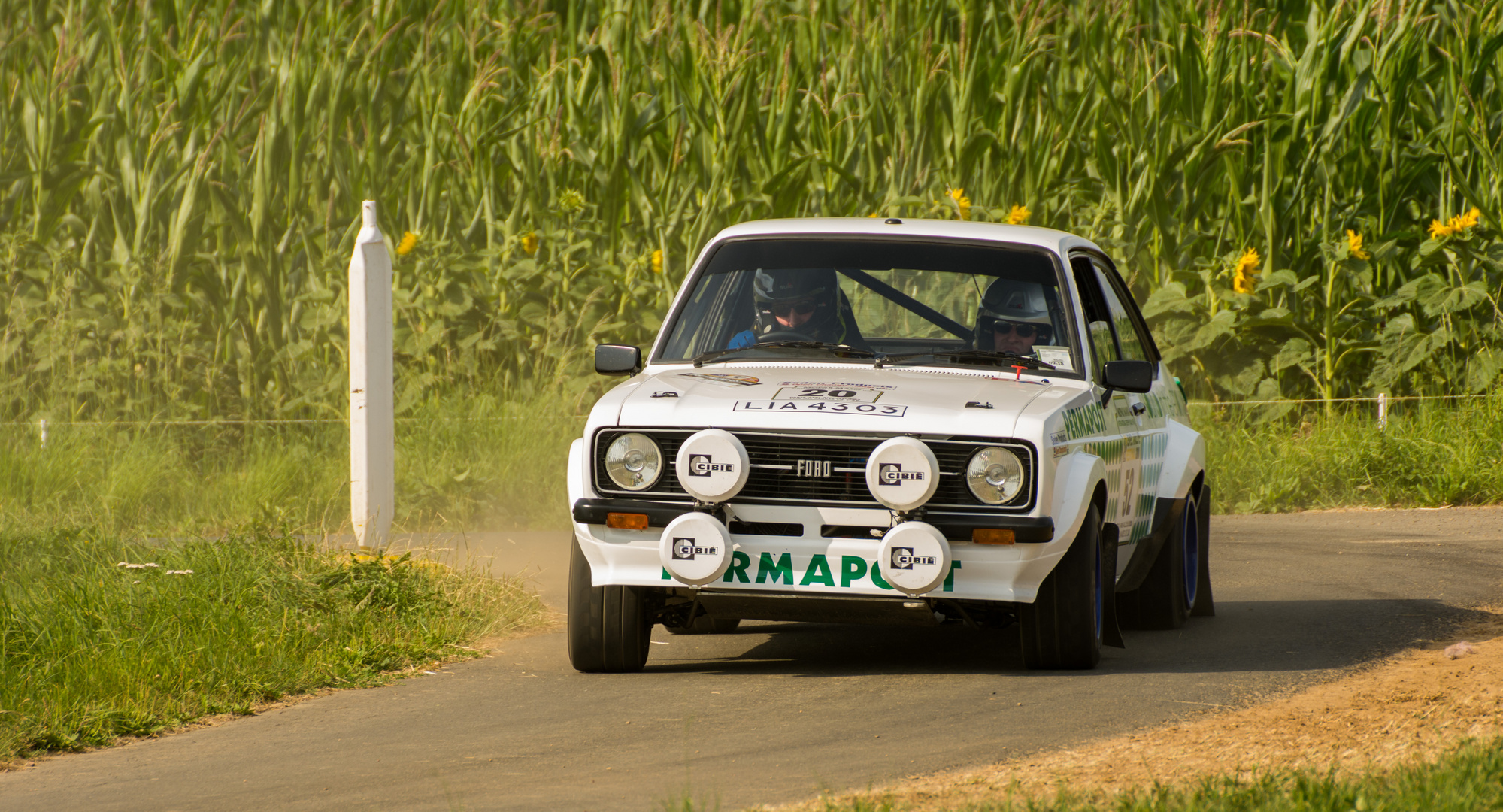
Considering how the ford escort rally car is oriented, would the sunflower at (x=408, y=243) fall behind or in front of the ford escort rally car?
behind

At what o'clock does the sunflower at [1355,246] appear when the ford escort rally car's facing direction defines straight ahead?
The sunflower is roughly at 7 o'clock from the ford escort rally car.

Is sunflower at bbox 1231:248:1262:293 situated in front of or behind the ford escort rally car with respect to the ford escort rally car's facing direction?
behind

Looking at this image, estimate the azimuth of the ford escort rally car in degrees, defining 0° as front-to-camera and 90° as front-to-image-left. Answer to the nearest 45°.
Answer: approximately 0°

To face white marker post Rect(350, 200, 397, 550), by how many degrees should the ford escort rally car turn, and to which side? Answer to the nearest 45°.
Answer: approximately 135° to its right

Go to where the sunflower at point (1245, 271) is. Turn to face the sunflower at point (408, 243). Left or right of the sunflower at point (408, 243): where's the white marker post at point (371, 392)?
left
